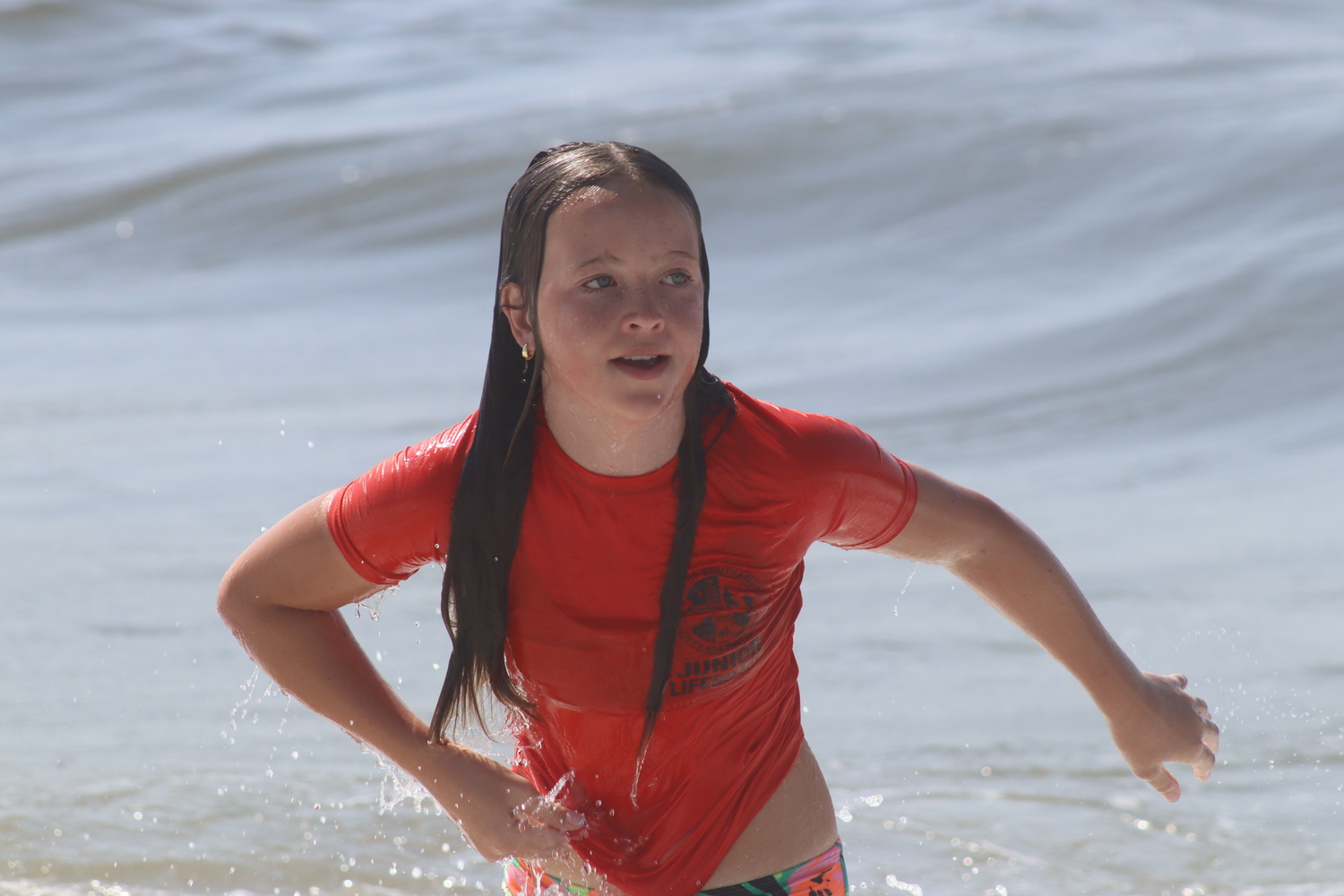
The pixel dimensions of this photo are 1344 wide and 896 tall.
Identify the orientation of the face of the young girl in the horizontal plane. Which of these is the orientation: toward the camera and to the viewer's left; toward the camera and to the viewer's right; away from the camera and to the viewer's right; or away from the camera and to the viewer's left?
toward the camera and to the viewer's right

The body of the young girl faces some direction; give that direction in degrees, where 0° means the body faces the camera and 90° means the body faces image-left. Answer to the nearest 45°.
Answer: approximately 0°
